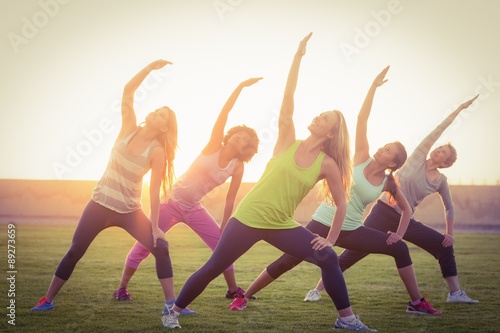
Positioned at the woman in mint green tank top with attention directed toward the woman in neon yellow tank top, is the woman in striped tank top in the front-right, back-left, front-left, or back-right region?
front-right

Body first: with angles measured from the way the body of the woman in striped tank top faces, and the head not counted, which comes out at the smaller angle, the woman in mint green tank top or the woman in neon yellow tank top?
the woman in neon yellow tank top

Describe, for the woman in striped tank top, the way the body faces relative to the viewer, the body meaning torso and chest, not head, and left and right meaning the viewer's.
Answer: facing the viewer

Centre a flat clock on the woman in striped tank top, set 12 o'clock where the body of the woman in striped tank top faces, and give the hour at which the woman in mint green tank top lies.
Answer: The woman in mint green tank top is roughly at 9 o'clock from the woman in striped tank top.

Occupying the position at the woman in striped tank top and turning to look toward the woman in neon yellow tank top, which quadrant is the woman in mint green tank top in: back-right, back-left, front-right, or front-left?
front-left

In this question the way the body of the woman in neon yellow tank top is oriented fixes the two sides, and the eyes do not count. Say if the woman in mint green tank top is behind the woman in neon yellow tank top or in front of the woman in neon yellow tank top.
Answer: behind

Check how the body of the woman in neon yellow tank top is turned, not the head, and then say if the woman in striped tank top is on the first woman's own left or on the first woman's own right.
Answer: on the first woman's own right

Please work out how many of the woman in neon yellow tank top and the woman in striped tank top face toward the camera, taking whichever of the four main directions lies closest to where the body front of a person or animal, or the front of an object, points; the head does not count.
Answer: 2

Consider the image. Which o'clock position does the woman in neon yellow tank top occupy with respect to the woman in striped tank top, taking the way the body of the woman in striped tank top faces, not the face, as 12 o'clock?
The woman in neon yellow tank top is roughly at 10 o'clock from the woman in striped tank top.

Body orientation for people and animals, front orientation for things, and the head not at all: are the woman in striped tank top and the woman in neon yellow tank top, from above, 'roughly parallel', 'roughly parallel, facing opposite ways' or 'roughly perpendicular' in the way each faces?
roughly parallel
